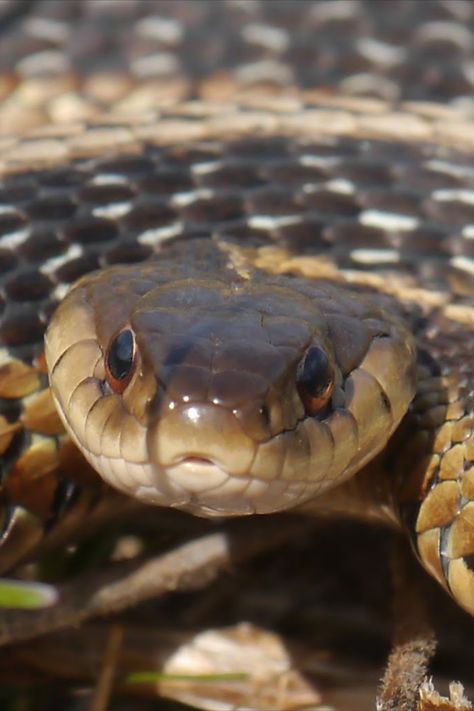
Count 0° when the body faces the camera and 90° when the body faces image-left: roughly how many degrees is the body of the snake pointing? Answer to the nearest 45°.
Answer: approximately 0°
